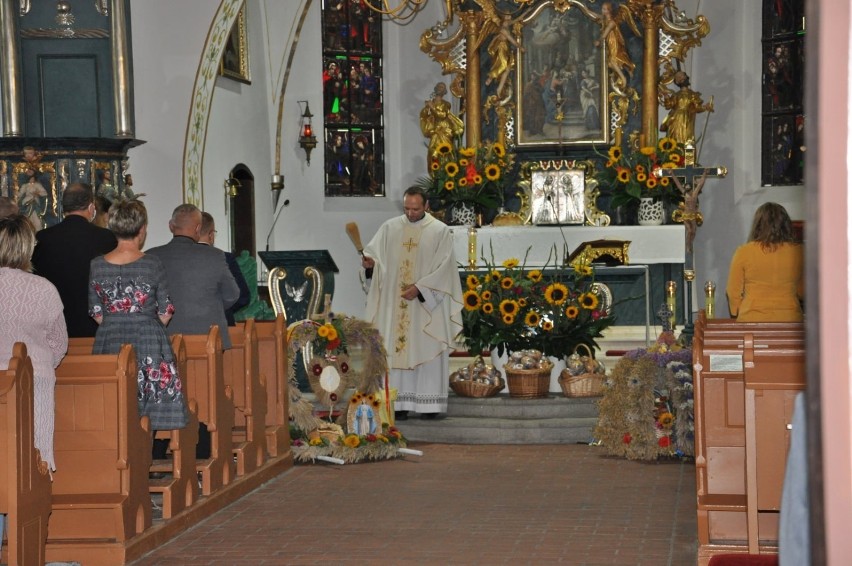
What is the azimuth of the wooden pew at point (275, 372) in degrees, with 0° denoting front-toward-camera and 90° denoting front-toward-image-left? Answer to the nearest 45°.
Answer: approximately 225°

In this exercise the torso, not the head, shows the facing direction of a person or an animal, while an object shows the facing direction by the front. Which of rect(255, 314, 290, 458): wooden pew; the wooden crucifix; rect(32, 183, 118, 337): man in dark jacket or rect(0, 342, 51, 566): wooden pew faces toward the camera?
the wooden crucifix

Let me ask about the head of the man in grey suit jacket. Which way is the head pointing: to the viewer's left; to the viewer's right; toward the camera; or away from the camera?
away from the camera

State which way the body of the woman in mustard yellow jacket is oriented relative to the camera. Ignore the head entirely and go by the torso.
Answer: away from the camera

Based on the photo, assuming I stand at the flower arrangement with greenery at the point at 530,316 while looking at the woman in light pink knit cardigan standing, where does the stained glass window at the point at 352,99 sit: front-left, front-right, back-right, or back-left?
back-right

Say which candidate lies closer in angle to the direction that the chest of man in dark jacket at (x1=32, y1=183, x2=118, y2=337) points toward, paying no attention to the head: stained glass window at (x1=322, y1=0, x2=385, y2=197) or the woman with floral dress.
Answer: the stained glass window

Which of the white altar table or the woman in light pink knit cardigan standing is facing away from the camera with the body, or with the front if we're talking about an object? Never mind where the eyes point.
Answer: the woman in light pink knit cardigan standing

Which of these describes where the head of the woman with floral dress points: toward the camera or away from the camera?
away from the camera

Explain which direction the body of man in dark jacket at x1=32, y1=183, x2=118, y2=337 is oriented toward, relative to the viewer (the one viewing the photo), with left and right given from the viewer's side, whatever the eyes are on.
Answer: facing away from the viewer and to the right of the viewer
